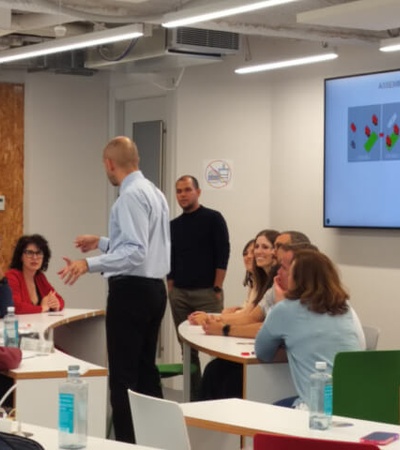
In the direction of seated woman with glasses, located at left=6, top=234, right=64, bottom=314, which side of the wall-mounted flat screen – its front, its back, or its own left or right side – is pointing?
front

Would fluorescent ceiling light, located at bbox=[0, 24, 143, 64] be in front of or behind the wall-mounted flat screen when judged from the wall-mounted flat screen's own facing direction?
in front

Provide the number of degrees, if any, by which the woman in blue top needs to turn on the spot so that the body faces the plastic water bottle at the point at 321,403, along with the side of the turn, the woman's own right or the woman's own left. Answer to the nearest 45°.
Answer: approximately 135° to the woman's own left

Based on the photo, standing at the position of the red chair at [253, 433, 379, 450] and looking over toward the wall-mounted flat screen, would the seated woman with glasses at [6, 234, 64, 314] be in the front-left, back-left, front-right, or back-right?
front-left

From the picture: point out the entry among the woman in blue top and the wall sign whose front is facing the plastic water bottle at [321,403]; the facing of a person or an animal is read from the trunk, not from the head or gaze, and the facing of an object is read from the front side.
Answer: the wall sign

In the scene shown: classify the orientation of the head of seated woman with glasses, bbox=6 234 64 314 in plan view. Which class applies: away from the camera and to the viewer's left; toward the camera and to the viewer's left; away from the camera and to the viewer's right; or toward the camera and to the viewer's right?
toward the camera and to the viewer's right

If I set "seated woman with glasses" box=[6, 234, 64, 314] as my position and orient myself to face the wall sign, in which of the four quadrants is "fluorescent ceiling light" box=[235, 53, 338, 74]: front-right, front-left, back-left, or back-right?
front-right

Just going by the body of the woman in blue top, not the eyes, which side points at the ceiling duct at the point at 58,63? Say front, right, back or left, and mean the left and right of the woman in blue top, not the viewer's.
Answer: front

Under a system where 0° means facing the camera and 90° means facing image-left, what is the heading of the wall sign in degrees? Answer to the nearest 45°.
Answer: approximately 0°

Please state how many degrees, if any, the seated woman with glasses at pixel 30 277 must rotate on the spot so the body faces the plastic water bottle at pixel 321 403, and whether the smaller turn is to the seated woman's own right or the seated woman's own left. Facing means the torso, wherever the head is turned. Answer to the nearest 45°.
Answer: approximately 45° to the seated woman's own right

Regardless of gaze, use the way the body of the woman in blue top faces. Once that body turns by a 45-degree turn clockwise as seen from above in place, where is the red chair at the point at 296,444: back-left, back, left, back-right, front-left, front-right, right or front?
back

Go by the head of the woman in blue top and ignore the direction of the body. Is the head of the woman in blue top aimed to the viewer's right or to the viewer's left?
to the viewer's left

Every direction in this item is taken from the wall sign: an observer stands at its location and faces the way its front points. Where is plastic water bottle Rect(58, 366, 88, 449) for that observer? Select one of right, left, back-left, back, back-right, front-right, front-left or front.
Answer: front

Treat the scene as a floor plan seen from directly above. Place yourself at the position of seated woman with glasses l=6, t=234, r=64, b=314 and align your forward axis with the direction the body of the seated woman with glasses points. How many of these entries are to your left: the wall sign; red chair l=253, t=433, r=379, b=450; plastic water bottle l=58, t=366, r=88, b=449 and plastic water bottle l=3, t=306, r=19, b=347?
1

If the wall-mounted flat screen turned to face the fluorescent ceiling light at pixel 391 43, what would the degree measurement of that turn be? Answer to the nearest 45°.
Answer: approximately 45° to its left

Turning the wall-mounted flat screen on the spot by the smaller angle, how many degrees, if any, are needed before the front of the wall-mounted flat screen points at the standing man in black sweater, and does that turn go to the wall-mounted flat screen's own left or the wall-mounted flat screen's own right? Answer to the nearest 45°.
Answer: approximately 45° to the wall-mounted flat screen's own right

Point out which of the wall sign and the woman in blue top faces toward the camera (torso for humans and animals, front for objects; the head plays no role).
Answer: the wall sign
